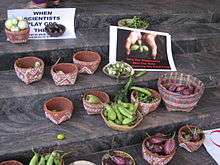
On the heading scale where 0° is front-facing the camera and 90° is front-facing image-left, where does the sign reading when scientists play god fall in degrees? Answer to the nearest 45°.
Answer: approximately 0°

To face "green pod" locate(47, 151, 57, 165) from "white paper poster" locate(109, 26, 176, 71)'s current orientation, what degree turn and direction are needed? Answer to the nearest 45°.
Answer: approximately 45° to its right

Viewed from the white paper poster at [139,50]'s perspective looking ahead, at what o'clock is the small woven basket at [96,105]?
The small woven basket is roughly at 1 o'clock from the white paper poster.

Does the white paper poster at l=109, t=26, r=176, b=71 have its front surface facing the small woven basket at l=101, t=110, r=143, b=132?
yes

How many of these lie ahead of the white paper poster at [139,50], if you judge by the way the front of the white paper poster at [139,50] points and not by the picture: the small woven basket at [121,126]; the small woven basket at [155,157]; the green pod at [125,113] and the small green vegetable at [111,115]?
4

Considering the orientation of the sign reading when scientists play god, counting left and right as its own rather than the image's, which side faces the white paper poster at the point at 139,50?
left

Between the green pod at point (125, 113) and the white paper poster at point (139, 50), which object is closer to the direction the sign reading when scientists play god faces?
the green pod

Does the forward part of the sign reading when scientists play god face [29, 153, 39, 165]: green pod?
yes

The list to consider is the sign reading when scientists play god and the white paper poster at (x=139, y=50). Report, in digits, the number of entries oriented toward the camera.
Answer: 2

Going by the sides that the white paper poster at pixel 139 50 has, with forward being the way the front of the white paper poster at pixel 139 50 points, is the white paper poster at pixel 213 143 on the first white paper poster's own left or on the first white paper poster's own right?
on the first white paper poster's own left

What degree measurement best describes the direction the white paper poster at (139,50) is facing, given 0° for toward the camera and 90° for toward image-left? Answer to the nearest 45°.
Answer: approximately 0°

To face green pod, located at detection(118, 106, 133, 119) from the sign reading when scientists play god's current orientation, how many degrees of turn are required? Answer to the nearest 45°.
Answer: approximately 45° to its left
